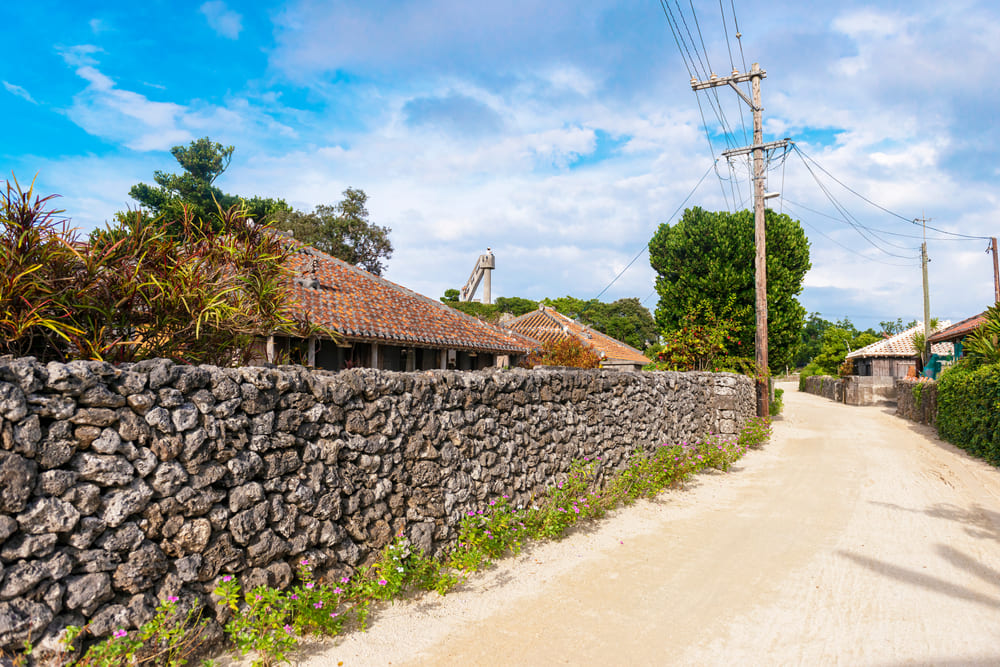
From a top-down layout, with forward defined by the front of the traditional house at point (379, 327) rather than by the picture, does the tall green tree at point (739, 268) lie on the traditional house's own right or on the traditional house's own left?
on the traditional house's own left

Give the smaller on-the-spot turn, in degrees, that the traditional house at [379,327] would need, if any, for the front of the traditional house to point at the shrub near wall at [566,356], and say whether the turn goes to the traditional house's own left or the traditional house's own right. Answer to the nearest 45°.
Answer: approximately 135° to the traditional house's own left

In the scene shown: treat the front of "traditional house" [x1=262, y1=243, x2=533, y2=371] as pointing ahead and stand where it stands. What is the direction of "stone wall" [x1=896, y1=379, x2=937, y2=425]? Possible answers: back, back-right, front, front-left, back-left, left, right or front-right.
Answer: left

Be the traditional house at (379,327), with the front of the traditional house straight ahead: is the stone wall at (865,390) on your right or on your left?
on your left

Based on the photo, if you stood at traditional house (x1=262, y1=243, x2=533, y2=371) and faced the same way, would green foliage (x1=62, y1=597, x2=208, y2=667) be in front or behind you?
in front

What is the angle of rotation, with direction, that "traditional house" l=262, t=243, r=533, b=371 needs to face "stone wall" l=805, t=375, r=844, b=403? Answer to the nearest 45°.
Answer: approximately 135° to its left

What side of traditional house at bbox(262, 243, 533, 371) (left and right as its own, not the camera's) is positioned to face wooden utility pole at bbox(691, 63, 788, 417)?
left

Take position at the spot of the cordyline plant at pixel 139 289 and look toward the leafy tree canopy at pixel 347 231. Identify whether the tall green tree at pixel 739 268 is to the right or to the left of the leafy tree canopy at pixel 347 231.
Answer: right

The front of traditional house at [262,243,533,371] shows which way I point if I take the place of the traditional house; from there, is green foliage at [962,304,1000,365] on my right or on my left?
on my left

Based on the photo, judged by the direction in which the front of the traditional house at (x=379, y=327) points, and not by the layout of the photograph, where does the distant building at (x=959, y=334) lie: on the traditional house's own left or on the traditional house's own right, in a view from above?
on the traditional house's own left
